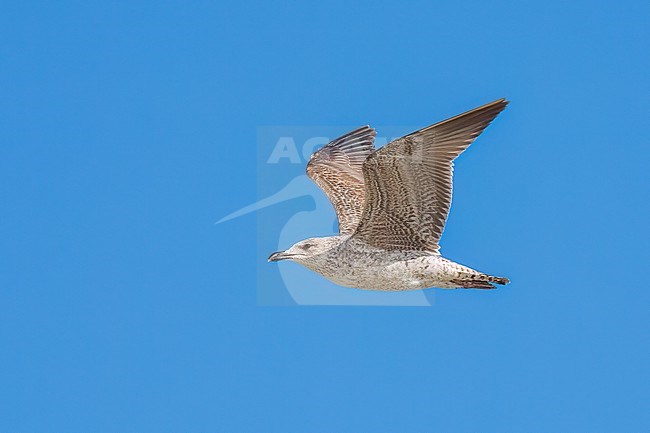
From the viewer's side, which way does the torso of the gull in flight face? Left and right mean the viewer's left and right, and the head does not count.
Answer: facing to the left of the viewer
